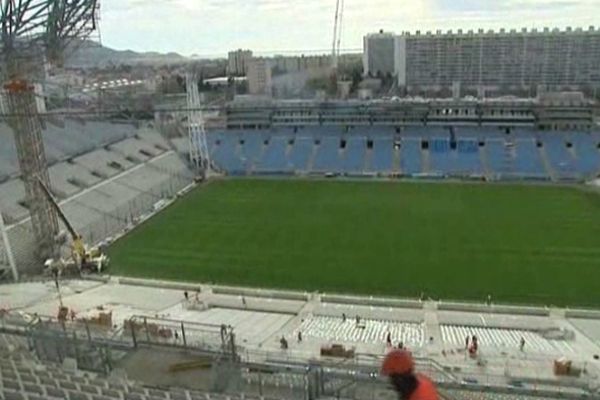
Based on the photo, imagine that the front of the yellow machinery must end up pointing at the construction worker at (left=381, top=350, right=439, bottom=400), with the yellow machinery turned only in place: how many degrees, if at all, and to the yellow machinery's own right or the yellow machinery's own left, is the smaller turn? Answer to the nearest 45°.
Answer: approximately 90° to the yellow machinery's own left

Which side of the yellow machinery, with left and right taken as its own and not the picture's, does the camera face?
left

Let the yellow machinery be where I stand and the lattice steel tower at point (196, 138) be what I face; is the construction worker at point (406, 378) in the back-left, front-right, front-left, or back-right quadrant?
back-right

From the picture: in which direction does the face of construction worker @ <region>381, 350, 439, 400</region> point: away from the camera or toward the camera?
away from the camera
